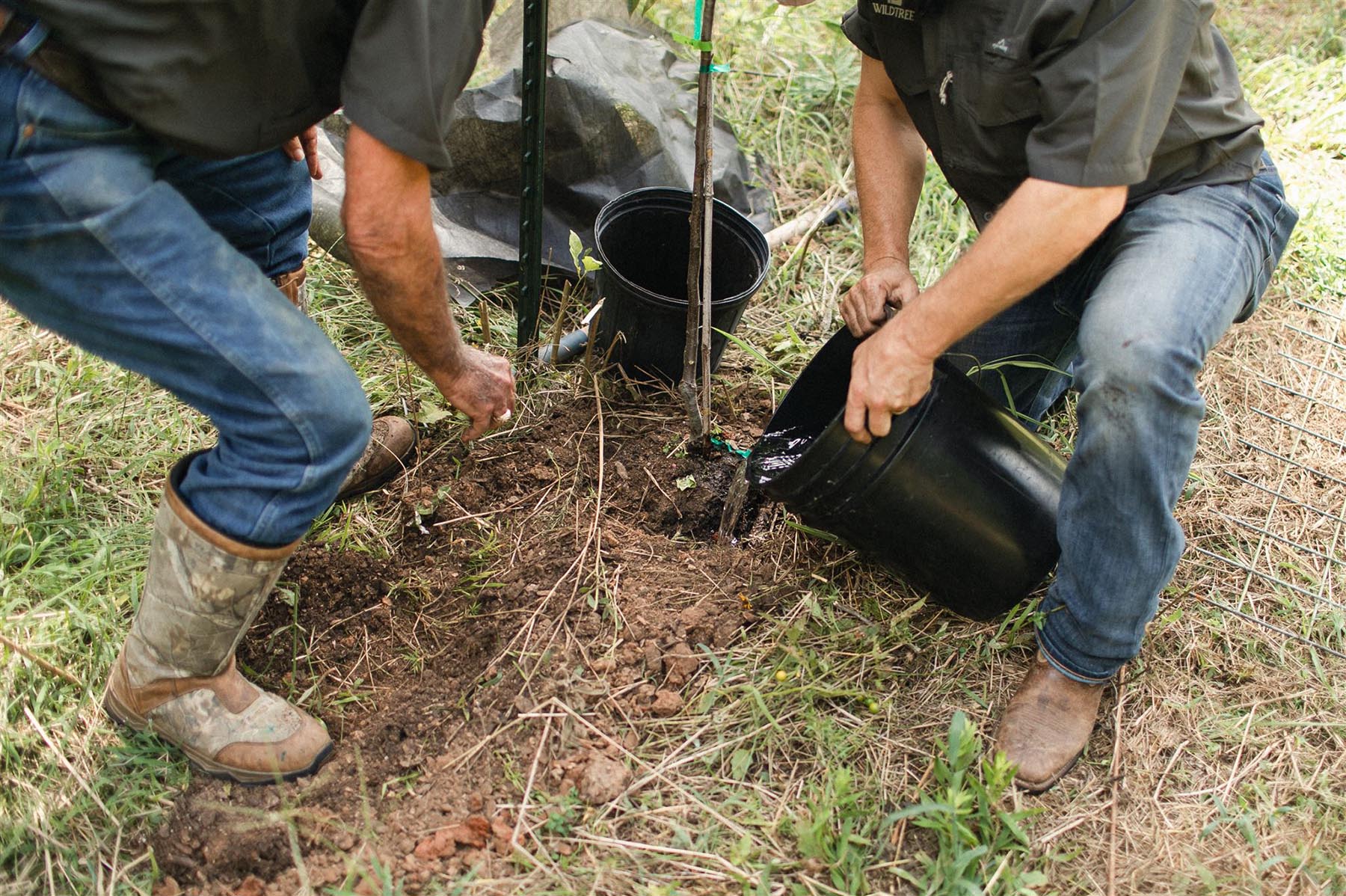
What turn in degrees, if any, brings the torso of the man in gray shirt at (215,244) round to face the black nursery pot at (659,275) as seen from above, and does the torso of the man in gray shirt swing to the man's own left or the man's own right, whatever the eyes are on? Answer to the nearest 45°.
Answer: approximately 45° to the man's own left

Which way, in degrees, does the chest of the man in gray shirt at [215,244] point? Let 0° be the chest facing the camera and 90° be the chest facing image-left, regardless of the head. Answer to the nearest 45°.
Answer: approximately 270°

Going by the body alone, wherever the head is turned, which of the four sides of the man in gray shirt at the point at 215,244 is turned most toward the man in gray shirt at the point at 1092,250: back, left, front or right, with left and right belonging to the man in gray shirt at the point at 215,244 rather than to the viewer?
front

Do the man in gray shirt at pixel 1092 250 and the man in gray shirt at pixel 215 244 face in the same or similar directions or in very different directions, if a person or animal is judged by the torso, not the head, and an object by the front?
very different directions

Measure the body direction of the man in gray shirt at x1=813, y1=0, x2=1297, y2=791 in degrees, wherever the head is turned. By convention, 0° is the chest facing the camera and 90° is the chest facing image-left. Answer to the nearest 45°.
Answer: approximately 45°

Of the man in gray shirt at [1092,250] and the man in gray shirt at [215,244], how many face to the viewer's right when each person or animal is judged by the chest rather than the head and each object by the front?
1

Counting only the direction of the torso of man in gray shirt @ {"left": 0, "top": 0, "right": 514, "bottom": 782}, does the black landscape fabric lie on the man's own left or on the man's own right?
on the man's own left
